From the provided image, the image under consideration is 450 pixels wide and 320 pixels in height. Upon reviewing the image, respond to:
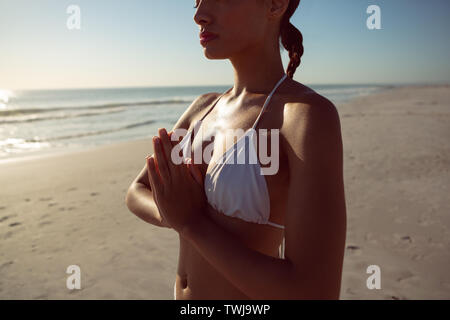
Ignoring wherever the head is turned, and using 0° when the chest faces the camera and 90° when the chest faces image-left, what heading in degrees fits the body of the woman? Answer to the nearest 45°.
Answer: approximately 45°

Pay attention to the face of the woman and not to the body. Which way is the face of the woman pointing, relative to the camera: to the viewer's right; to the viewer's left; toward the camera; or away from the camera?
to the viewer's left
